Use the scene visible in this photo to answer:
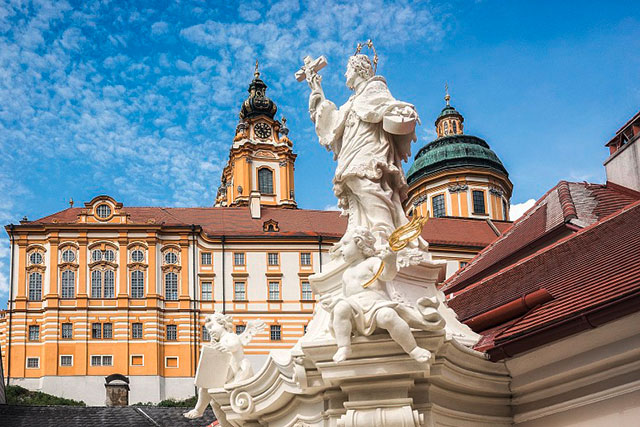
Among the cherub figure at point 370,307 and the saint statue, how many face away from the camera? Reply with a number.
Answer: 0

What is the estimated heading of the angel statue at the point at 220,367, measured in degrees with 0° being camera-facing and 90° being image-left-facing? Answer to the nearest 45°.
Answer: approximately 45°

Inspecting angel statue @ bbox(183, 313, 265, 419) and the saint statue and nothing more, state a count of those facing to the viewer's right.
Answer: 0

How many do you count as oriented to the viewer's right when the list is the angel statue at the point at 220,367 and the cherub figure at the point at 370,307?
0

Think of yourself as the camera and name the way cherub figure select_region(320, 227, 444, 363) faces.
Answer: facing the viewer

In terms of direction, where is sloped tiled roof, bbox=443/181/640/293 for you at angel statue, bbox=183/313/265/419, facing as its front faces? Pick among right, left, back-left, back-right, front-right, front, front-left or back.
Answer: back

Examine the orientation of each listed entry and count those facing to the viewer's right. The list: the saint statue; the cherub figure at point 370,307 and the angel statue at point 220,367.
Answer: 0

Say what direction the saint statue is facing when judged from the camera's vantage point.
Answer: facing the viewer and to the left of the viewer
